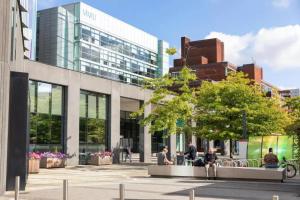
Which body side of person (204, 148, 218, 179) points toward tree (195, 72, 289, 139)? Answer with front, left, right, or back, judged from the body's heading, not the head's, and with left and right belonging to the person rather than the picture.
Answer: back

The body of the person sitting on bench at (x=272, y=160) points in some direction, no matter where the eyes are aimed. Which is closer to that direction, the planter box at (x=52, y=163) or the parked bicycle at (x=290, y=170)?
the parked bicycle

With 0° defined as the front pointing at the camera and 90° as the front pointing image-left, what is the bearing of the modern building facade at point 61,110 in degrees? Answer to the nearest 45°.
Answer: approximately 315°

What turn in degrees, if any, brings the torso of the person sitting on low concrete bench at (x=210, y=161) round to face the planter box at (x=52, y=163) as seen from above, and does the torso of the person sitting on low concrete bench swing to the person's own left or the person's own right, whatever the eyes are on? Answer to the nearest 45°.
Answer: approximately 135° to the person's own right

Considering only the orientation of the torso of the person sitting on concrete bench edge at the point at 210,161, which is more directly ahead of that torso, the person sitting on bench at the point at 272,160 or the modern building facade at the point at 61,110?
the person sitting on bench
